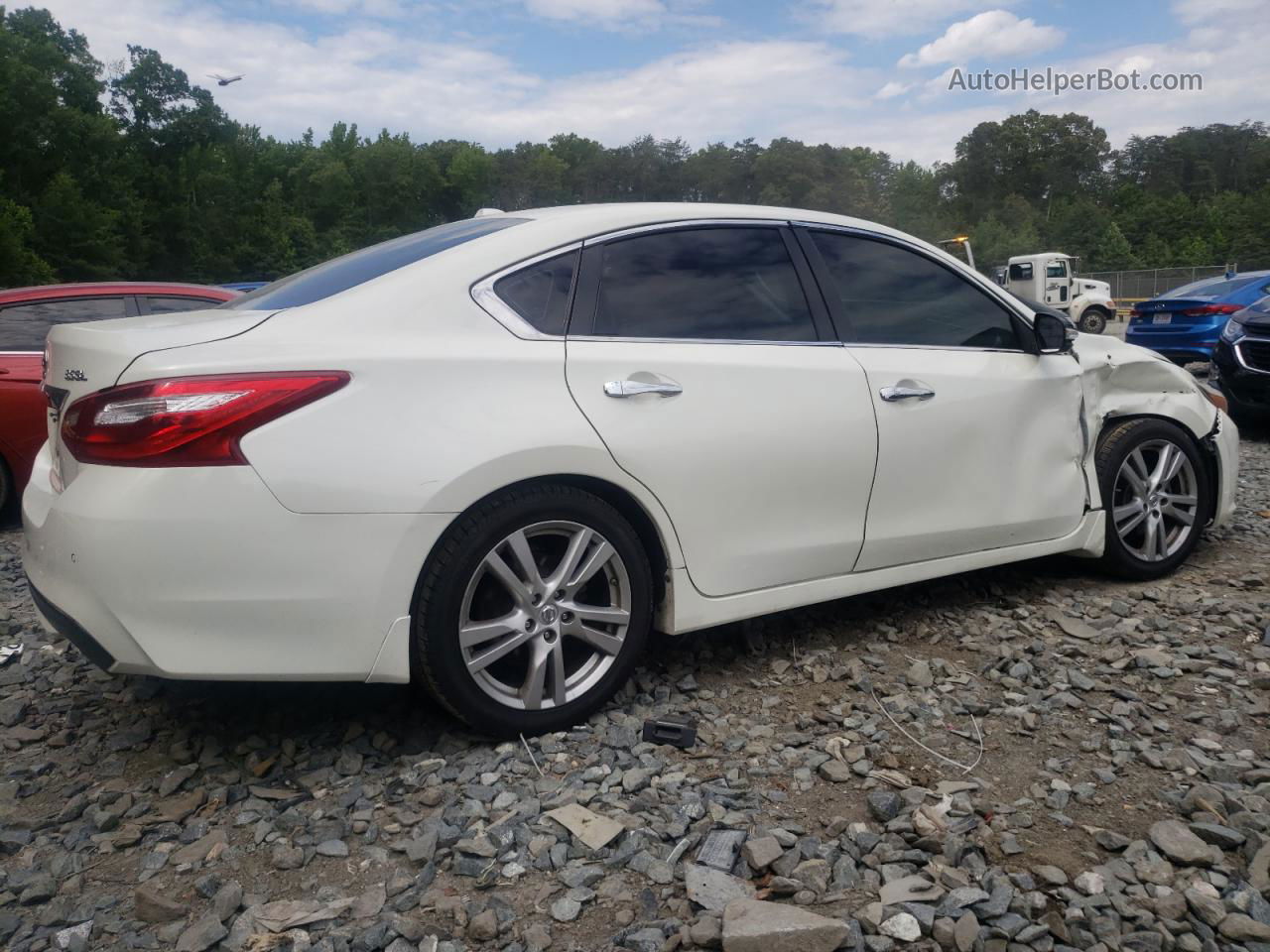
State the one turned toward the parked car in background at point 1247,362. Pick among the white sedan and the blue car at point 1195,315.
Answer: the white sedan

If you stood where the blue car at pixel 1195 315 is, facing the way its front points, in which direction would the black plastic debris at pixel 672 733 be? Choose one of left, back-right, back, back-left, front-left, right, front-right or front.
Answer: back-right

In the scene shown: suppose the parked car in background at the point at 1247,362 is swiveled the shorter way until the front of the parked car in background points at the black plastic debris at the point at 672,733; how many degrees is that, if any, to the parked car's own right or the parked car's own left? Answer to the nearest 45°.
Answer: approximately 45° to the parked car's own left

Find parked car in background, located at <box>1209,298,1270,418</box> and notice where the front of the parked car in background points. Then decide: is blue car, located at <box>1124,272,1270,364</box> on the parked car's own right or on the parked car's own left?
on the parked car's own right

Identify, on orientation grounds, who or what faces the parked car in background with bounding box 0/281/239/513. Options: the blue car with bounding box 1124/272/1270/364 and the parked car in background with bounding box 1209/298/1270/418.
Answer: the parked car in background with bounding box 1209/298/1270/418

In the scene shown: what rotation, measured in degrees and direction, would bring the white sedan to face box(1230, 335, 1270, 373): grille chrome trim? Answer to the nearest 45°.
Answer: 0° — it already faces it

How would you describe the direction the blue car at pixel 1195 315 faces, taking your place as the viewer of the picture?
facing away from the viewer and to the right of the viewer

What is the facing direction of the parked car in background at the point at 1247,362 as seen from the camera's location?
facing the viewer and to the left of the viewer

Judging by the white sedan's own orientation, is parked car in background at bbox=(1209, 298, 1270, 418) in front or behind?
in front

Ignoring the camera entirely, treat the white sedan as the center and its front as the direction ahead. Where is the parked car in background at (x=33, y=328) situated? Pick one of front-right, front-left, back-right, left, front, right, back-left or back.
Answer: left

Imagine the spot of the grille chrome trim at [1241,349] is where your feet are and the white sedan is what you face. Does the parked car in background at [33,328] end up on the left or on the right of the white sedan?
right

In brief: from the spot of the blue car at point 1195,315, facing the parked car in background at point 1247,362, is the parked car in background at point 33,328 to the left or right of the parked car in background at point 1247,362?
right

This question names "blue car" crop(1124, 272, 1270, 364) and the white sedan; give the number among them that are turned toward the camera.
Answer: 0

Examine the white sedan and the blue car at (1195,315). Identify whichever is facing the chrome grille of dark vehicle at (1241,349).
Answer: the white sedan

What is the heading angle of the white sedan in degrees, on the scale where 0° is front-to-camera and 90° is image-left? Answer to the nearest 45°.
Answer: approximately 225°
